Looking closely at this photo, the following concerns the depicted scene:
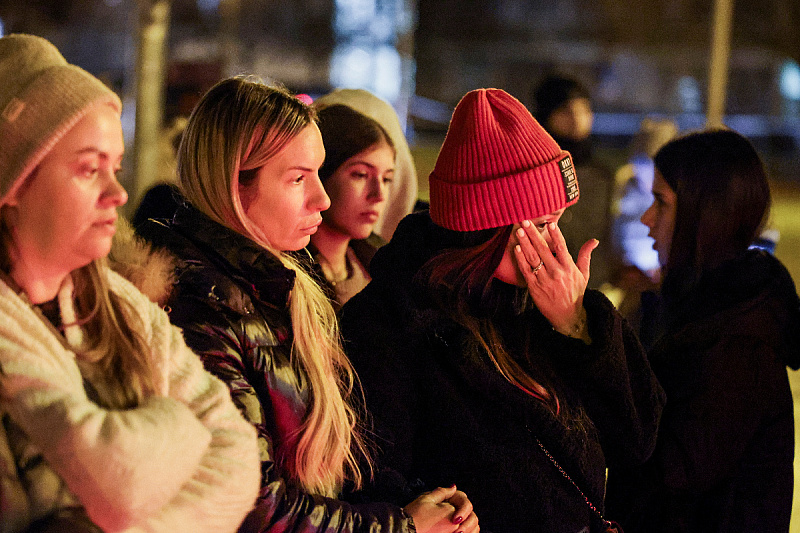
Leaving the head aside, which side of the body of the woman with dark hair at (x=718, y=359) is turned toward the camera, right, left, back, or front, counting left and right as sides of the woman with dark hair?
left

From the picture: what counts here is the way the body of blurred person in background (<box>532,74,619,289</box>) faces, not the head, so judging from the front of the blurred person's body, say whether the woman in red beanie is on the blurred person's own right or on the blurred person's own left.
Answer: on the blurred person's own right

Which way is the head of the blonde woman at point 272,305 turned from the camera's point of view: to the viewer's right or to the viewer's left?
to the viewer's right

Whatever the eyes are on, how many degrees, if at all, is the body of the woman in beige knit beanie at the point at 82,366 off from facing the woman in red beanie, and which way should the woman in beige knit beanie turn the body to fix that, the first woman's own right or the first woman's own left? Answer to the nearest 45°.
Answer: approximately 90° to the first woman's own left

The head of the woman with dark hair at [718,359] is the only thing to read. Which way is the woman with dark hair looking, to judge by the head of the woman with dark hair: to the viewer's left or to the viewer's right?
to the viewer's left

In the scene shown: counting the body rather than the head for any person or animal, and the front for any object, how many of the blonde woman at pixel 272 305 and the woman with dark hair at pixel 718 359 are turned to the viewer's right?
1

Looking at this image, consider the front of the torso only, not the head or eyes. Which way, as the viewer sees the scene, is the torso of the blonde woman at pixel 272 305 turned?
to the viewer's right

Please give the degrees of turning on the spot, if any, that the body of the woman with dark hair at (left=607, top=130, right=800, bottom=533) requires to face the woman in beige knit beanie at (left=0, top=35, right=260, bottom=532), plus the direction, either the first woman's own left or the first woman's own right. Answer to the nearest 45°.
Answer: approximately 45° to the first woman's own left

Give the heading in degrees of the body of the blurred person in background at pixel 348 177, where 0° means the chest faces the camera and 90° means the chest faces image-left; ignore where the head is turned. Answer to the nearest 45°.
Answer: approximately 315°

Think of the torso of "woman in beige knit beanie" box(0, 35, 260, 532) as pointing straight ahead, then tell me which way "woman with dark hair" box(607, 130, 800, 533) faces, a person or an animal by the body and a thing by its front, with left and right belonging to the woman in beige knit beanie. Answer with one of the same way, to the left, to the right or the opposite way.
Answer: the opposite way
